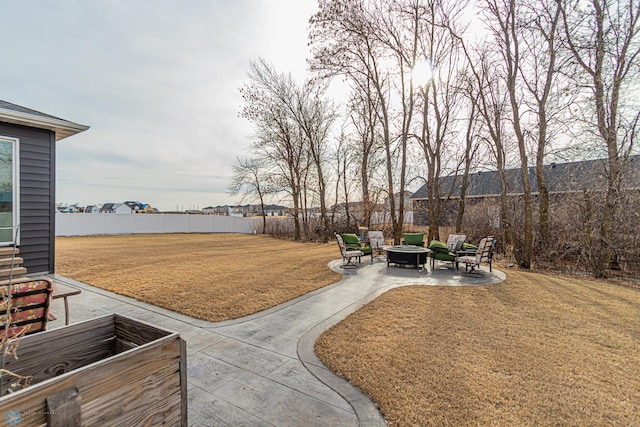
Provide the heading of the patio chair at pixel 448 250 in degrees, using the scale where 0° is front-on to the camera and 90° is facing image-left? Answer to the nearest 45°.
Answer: approximately 45°

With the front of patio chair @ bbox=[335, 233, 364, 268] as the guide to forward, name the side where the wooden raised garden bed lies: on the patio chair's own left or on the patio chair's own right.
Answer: on the patio chair's own right

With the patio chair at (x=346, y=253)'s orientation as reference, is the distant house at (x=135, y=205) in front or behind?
behind

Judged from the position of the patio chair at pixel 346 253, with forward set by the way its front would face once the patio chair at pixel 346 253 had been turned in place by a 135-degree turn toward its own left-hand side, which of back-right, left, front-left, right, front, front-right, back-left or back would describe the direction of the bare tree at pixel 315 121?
front-right

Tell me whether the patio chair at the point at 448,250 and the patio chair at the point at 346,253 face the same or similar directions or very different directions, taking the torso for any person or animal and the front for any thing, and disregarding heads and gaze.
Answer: very different directions

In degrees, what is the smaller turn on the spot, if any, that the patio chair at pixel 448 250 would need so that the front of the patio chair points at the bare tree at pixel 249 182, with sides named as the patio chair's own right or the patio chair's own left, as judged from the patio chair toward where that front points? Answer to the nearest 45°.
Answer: approximately 90° to the patio chair's own right

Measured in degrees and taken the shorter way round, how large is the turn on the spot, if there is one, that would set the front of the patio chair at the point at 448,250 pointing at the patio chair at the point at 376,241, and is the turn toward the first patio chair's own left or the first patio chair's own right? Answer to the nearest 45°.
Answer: approximately 45° to the first patio chair's own right

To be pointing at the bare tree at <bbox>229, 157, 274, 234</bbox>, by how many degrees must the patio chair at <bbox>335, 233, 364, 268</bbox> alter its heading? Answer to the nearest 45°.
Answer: approximately 135° to its left

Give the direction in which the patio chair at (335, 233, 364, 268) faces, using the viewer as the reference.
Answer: facing to the right of the viewer

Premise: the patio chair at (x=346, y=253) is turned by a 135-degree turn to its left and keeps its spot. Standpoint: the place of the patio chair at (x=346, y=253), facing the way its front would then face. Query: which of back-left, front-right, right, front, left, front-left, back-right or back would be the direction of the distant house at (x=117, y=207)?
front

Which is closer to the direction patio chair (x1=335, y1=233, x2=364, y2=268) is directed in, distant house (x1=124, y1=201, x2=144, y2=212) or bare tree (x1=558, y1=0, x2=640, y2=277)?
the bare tree

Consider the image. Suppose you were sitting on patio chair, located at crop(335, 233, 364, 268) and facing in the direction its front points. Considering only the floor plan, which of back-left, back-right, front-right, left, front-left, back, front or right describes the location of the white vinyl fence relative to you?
back-left
